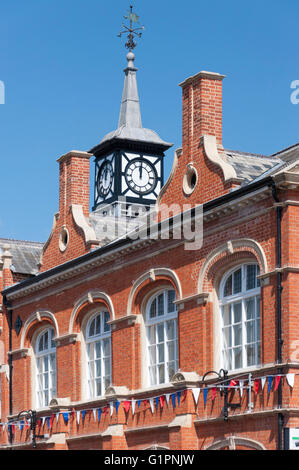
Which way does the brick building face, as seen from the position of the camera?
facing the viewer and to the left of the viewer
